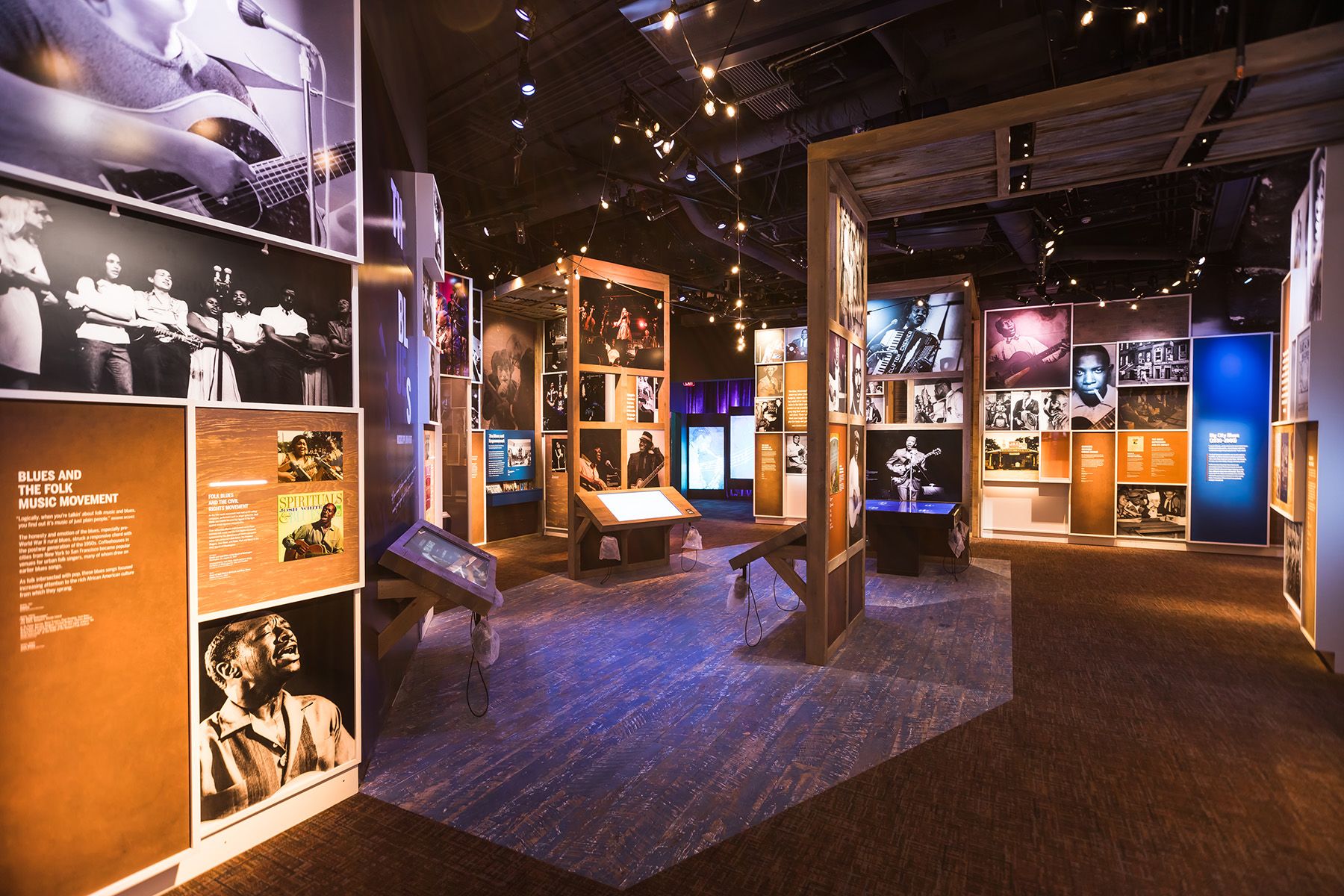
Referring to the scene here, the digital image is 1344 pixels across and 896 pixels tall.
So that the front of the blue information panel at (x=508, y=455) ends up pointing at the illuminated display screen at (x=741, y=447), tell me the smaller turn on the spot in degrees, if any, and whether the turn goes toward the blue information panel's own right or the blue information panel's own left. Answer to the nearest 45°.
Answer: approximately 135° to the blue information panel's own left

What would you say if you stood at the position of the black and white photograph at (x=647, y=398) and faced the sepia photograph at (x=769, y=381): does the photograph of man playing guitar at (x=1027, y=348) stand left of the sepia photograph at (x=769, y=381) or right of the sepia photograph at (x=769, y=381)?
right

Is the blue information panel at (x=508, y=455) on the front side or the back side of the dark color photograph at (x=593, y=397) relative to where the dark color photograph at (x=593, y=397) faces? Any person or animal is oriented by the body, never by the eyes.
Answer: on the back side

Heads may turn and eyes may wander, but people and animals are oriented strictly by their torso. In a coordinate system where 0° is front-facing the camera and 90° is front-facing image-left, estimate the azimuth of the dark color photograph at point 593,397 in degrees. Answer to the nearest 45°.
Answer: approximately 0°

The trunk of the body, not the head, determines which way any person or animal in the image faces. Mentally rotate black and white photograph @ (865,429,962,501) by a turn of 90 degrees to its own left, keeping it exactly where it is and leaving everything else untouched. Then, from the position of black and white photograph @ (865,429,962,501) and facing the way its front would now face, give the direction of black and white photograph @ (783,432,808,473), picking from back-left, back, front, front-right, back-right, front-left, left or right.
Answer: back-left

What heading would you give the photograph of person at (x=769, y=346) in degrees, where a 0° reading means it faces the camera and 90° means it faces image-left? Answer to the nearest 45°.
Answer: approximately 0°
